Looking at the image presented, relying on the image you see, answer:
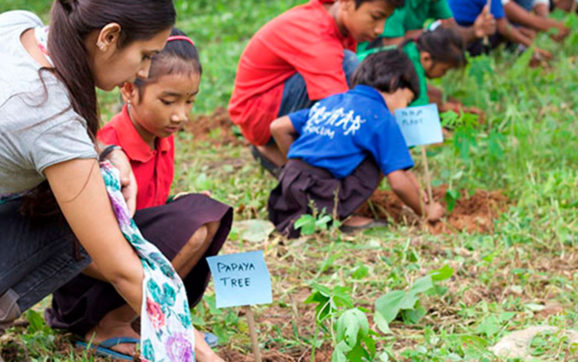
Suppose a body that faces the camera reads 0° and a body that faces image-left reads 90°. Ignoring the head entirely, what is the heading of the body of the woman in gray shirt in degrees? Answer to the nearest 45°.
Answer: approximately 270°

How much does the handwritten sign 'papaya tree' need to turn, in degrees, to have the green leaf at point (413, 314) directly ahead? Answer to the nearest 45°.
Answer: approximately 135° to its left

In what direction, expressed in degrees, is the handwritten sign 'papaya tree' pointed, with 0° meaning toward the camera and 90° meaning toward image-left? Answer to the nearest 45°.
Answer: approximately 0°

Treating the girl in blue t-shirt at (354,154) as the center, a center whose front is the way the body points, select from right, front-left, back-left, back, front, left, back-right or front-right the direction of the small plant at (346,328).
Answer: back-right

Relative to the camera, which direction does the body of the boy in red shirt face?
to the viewer's right

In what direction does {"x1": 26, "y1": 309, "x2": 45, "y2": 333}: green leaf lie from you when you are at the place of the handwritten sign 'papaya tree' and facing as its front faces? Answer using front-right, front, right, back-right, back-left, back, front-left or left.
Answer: back-right

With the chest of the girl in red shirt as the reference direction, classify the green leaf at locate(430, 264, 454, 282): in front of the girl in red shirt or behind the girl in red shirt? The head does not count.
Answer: in front

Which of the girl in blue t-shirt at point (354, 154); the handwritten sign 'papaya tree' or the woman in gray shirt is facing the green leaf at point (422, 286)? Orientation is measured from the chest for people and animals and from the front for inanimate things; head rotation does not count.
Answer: the woman in gray shirt

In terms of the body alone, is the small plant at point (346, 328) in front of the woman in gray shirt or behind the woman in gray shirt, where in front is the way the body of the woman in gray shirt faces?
in front

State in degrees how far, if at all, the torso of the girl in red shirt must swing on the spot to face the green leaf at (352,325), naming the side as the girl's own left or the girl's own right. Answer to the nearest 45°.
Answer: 0° — they already face it

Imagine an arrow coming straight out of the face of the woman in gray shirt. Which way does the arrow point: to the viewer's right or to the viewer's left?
to the viewer's right

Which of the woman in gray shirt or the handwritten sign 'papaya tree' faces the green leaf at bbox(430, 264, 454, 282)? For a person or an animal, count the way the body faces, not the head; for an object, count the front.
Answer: the woman in gray shirt

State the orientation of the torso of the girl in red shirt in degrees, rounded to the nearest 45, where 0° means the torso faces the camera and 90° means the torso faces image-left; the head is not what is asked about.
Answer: approximately 315°
